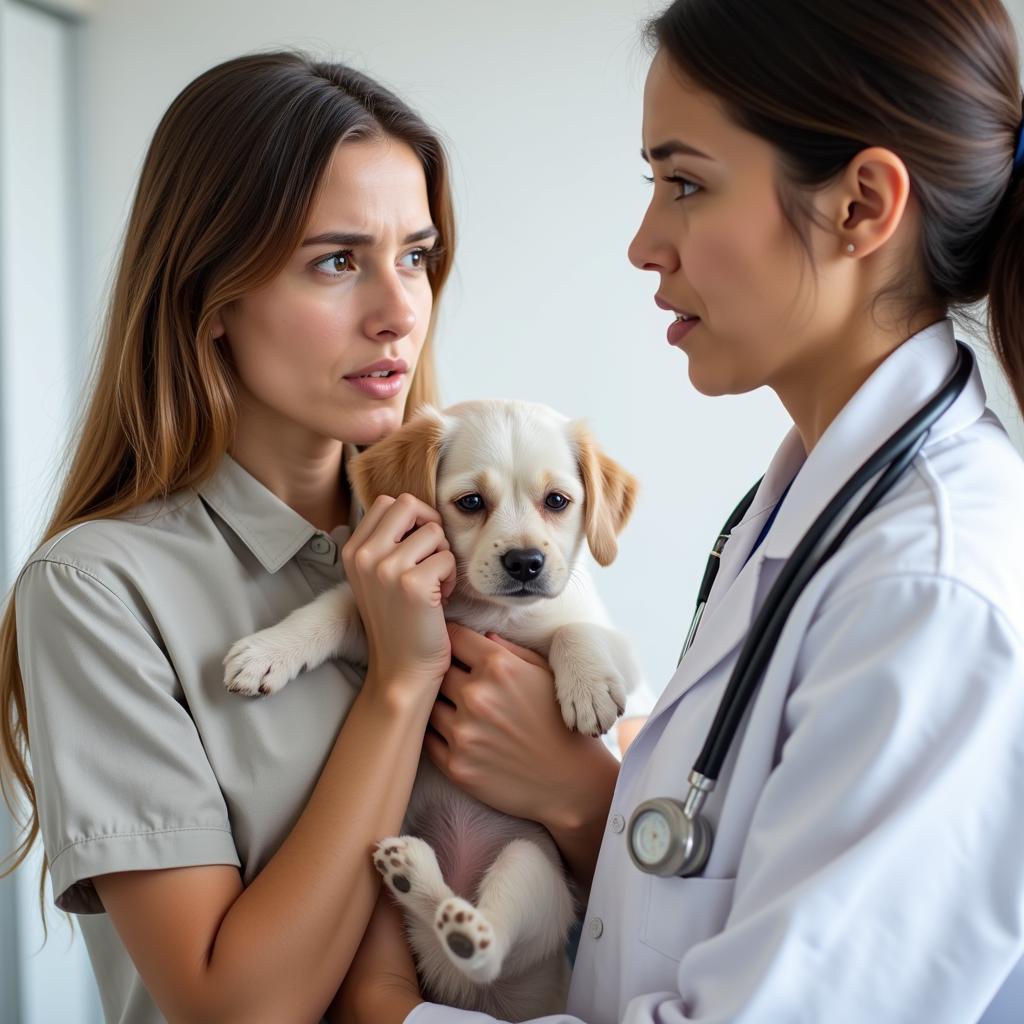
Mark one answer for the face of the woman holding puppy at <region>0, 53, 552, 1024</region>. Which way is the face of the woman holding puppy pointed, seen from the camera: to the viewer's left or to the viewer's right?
to the viewer's right

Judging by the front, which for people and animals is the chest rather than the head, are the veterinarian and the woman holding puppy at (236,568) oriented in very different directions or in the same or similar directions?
very different directions

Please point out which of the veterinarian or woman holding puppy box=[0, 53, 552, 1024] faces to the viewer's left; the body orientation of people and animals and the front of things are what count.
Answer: the veterinarian

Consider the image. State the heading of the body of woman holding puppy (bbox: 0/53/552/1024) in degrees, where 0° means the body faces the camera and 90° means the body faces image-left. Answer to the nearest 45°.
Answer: approximately 315°

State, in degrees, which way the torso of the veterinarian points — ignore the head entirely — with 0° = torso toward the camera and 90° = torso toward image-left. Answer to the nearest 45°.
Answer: approximately 90°

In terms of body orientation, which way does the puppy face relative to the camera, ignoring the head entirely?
toward the camera

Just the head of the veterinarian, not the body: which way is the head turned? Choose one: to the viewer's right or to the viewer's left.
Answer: to the viewer's left
